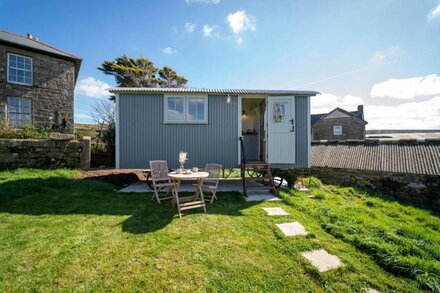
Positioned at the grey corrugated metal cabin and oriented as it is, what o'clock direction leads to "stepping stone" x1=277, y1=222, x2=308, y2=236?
The stepping stone is roughly at 11 o'clock from the grey corrugated metal cabin.

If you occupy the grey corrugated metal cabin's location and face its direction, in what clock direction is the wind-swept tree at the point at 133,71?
The wind-swept tree is roughly at 5 o'clock from the grey corrugated metal cabin.

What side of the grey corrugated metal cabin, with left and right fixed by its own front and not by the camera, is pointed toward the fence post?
right

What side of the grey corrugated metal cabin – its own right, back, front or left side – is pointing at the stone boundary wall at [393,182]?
left

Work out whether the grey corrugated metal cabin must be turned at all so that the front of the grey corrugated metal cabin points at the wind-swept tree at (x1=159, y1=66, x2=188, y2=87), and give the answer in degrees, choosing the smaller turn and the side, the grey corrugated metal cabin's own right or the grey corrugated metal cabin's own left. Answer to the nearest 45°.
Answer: approximately 180°

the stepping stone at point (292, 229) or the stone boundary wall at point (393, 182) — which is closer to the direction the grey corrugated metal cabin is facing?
the stepping stone

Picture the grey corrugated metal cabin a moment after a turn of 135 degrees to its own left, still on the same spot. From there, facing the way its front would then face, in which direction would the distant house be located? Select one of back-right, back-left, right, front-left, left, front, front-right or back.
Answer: front

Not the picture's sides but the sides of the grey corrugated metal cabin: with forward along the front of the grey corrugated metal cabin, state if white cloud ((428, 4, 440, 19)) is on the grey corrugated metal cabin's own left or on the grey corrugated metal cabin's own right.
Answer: on the grey corrugated metal cabin's own left

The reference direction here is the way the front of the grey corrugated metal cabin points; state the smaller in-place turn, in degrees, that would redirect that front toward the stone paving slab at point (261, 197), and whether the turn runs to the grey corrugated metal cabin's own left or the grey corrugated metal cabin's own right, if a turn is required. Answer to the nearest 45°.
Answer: approximately 45° to the grey corrugated metal cabin's own left

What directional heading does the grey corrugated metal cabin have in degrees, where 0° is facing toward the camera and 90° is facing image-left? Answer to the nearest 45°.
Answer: approximately 0°
